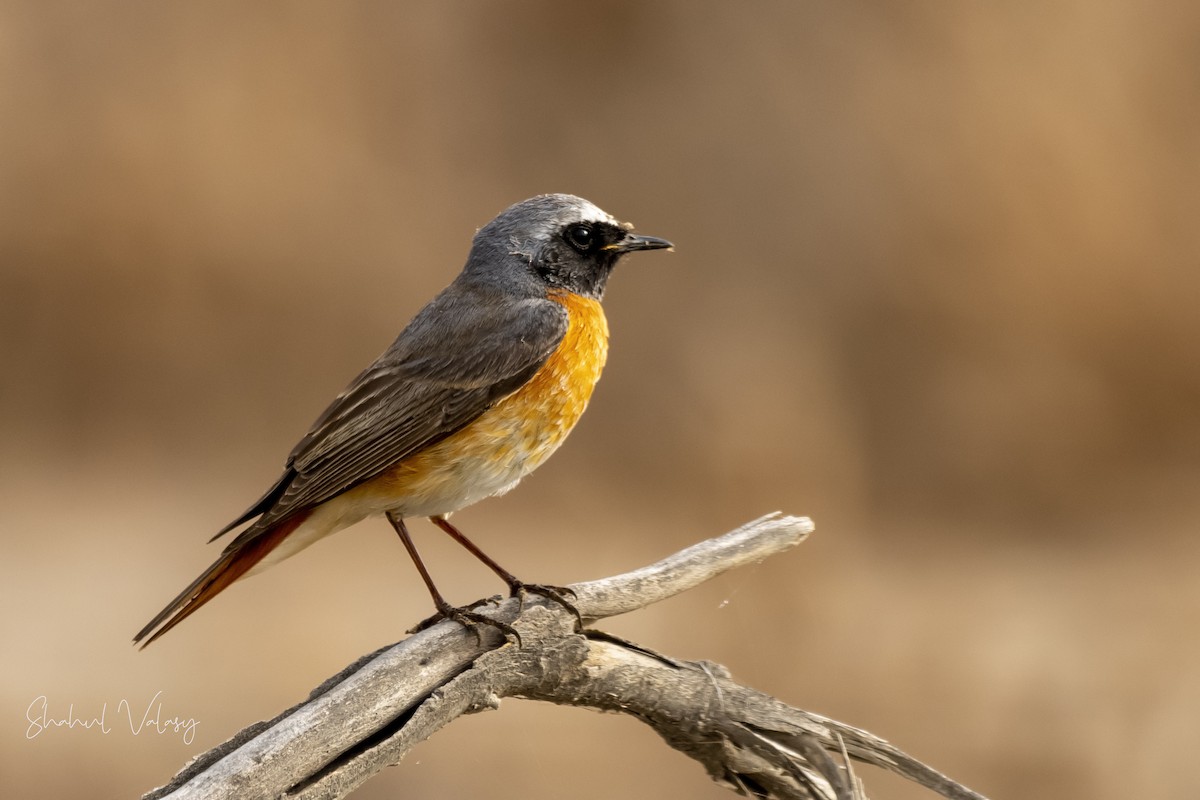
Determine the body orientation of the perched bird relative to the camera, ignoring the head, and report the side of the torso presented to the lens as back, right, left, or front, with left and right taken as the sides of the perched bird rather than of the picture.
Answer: right
